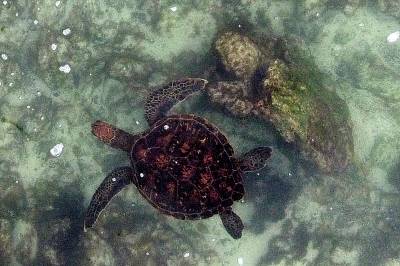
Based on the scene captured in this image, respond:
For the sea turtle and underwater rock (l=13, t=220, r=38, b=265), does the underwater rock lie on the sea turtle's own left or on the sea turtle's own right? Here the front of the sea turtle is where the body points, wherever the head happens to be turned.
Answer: on the sea turtle's own left

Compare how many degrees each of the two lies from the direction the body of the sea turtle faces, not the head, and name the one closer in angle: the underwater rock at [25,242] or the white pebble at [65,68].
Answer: the white pebble

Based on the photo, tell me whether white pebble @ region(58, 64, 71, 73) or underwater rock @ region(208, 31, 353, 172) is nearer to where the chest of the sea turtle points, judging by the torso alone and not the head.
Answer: the white pebble

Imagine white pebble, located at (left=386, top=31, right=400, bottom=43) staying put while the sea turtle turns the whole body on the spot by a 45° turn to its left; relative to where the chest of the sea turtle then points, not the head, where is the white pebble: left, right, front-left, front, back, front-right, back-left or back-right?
back-right

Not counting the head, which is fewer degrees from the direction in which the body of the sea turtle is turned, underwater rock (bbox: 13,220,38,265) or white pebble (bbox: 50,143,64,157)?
the white pebble

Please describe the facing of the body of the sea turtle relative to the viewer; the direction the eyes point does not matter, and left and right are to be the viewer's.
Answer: facing away from the viewer and to the left of the viewer

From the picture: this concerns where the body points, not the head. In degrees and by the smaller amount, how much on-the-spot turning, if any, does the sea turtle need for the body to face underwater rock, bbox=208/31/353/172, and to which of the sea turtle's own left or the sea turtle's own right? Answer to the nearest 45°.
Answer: approximately 90° to the sea turtle's own right

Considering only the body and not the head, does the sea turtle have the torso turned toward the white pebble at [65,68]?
yes
